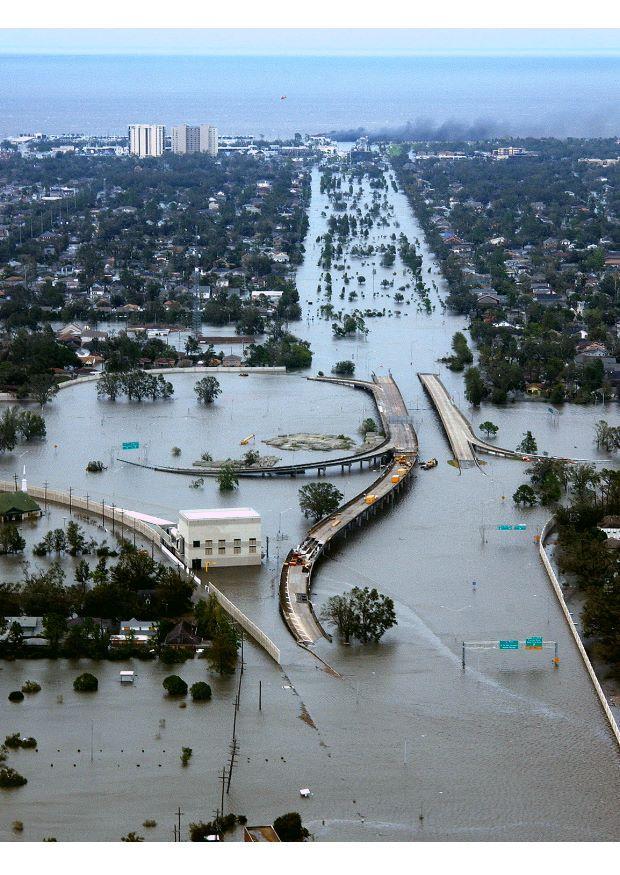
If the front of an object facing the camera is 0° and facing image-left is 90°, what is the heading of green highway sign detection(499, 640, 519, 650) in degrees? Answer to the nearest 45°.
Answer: approximately 0°

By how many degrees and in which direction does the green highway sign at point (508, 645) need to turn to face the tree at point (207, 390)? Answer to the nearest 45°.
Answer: approximately 135° to its right

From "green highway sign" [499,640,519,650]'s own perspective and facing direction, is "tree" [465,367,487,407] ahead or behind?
behind

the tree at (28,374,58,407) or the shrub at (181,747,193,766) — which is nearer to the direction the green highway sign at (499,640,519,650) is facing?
the shrub

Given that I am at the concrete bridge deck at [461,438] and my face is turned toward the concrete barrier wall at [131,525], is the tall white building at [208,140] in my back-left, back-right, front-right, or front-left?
back-right

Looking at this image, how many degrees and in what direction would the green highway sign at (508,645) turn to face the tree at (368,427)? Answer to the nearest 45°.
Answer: approximately 180°

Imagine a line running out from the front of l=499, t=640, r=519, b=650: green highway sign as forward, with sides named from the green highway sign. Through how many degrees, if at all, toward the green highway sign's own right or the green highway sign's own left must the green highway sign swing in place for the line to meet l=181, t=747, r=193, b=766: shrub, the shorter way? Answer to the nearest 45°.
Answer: approximately 45° to the green highway sign's own right

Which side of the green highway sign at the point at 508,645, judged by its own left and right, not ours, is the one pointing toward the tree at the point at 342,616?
right

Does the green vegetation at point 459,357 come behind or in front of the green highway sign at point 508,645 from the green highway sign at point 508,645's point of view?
behind

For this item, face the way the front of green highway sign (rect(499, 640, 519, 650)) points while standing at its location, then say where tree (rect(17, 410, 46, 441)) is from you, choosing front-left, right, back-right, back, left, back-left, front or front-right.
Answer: back-right

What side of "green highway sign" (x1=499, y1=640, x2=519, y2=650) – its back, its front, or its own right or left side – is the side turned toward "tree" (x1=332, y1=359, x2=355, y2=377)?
back

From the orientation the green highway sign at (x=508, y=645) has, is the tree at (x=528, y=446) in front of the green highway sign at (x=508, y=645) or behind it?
behind

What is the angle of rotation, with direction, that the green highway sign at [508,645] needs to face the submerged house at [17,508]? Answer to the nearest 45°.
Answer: approximately 135° to its right

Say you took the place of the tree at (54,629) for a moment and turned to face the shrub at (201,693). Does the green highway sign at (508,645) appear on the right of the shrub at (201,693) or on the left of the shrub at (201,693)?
left

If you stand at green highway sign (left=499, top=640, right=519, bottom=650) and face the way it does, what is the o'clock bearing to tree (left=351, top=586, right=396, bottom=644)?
The tree is roughly at 3 o'clock from the green highway sign.

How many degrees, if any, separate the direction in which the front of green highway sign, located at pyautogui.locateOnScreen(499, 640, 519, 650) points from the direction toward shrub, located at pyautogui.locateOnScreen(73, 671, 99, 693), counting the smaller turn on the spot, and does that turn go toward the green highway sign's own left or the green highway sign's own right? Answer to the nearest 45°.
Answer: approximately 45° to the green highway sign's own right

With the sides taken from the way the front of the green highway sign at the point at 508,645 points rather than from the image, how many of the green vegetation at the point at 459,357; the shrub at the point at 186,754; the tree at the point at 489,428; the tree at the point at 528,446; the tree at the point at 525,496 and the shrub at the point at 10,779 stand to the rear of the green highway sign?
4
